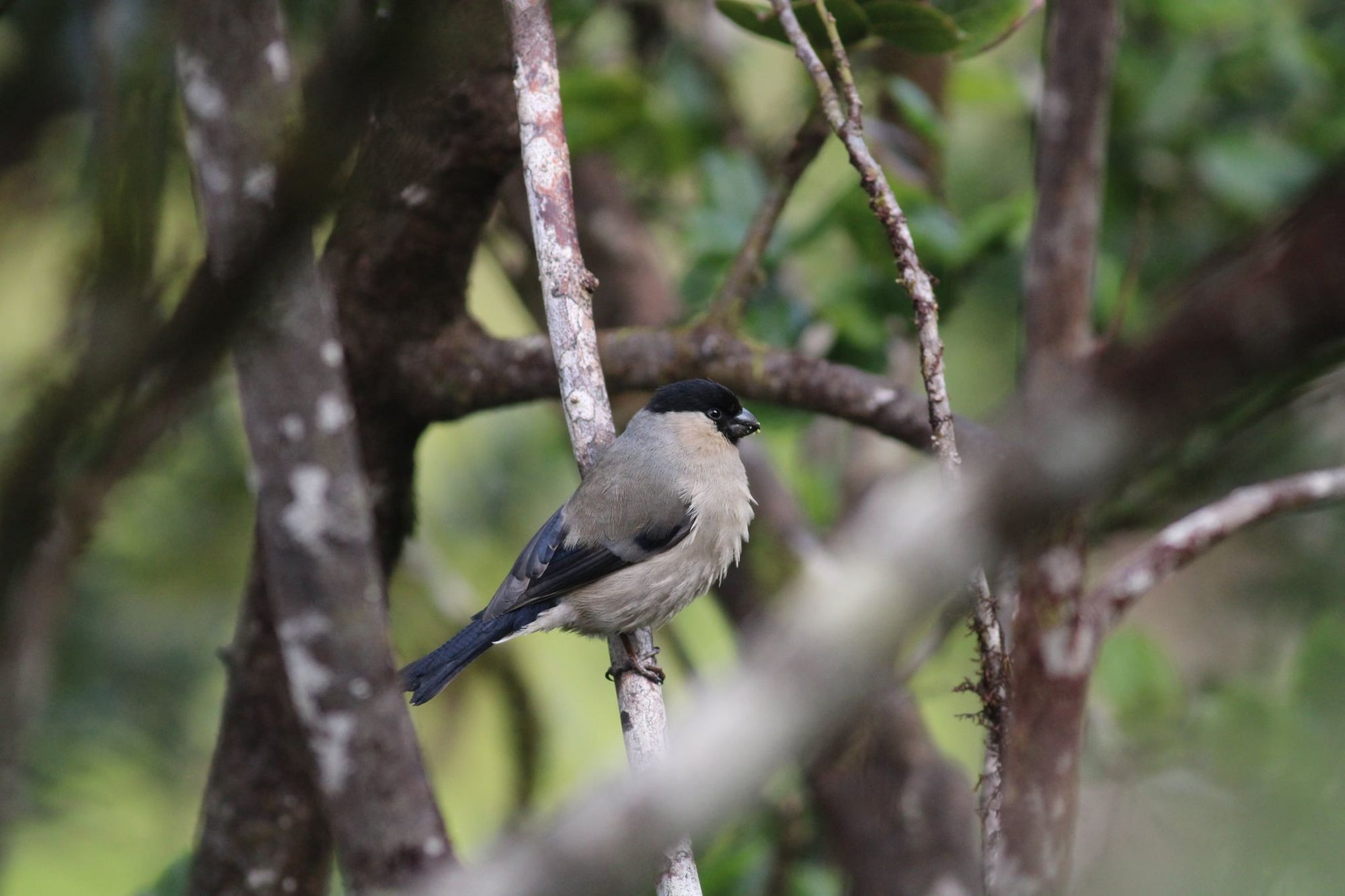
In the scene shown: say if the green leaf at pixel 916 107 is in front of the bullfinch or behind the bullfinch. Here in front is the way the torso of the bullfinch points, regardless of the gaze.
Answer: in front

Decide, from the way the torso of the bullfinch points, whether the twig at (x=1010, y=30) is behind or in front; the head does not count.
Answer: in front

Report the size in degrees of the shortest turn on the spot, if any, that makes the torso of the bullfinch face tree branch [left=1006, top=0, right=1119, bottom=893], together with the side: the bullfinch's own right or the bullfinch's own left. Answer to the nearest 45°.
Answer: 0° — it already faces it

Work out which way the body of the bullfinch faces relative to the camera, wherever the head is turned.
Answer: to the viewer's right
